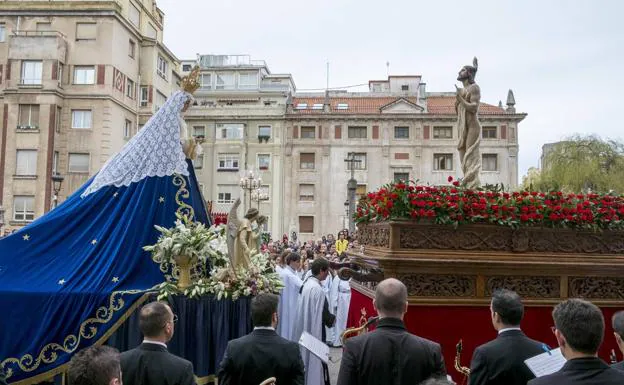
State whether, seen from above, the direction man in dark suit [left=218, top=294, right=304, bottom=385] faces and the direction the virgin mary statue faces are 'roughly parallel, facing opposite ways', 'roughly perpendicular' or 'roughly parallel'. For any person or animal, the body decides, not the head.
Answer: roughly perpendicular

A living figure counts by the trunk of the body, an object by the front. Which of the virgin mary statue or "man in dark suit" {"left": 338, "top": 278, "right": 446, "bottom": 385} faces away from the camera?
the man in dark suit

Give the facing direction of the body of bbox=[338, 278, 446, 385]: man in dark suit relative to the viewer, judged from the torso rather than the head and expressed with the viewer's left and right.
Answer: facing away from the viewer

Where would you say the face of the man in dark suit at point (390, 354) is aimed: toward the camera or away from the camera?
away from the camera

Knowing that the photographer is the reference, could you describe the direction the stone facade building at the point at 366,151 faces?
facing the viewer

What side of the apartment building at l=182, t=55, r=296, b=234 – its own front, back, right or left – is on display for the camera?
front

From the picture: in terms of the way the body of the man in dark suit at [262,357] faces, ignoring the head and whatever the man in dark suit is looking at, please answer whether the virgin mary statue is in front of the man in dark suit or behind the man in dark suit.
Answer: in front

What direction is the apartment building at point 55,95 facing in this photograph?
toward the camera

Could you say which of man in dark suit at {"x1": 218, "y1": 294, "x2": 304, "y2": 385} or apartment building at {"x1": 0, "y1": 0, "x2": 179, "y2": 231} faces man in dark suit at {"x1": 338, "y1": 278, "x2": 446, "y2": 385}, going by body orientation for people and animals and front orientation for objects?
the apartment building

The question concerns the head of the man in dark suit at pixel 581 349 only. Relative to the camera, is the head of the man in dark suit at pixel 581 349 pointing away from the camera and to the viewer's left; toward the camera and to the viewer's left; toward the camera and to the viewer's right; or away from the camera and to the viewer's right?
away from the camera and to the viewer's left

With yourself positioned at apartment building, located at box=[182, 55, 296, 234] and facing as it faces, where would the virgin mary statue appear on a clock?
The virgin mary statue is roughly at 12 o'clock from the apartment building.

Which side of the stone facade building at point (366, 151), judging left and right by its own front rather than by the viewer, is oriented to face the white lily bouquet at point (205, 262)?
front

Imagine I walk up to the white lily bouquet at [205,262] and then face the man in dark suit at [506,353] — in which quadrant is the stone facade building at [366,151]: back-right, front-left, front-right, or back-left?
back-left

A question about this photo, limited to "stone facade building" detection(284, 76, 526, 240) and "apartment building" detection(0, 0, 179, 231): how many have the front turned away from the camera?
0

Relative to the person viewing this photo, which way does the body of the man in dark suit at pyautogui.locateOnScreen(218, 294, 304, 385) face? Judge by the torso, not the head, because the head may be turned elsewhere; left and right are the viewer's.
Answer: facing away from the viewer
